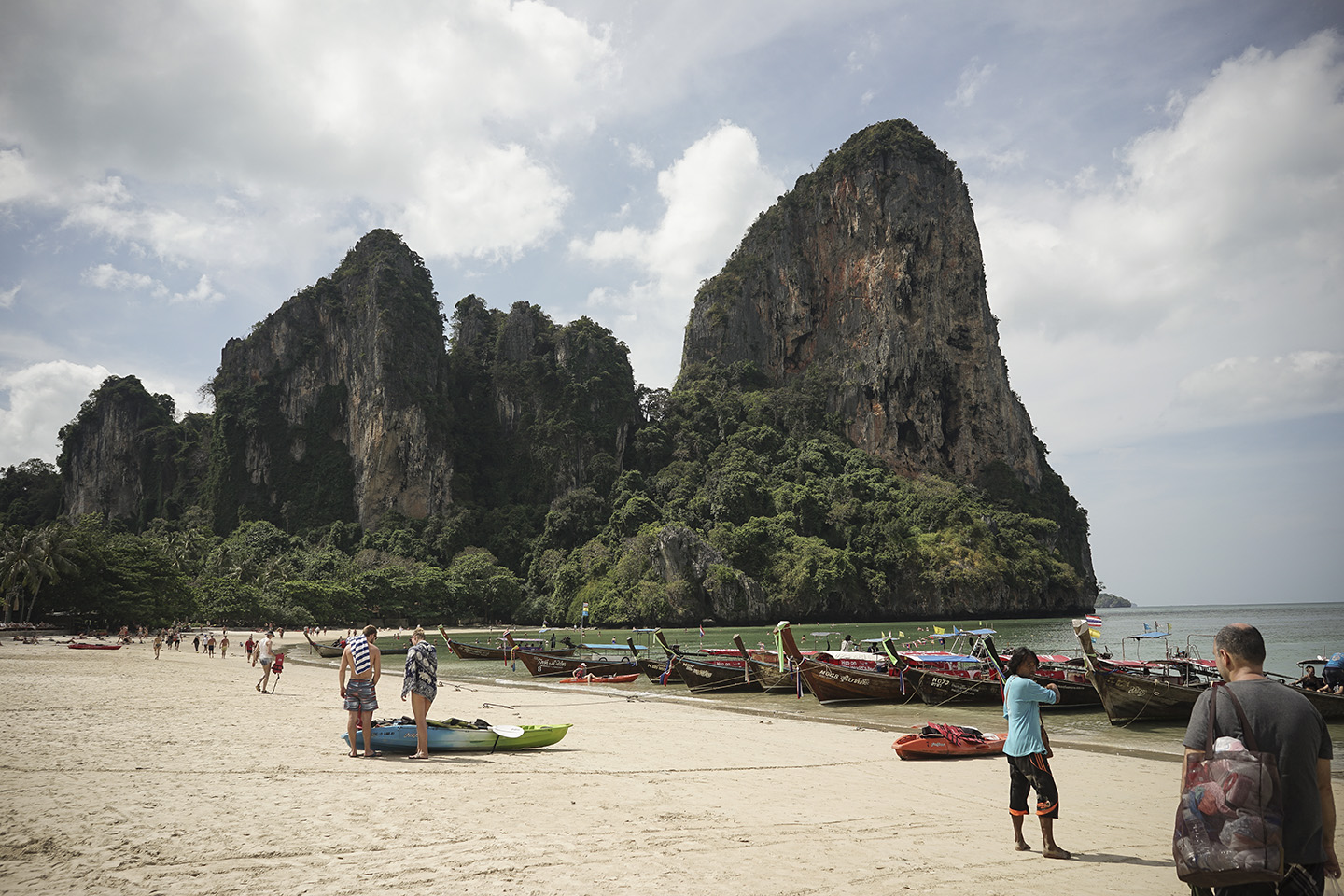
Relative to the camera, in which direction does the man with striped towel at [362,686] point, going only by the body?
away from the camera

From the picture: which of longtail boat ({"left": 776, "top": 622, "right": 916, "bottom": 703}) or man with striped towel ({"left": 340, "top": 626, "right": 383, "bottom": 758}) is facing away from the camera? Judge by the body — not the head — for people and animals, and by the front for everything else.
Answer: the man with striped towel

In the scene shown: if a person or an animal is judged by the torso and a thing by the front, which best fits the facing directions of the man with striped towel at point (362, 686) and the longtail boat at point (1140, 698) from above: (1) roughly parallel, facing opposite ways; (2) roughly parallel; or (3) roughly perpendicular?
roughly perpendicular

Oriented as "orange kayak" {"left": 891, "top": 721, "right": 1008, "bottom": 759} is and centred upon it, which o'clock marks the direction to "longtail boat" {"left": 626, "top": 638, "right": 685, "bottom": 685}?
The longtail boat is roughly at 2 o'clock from the orange kayak.

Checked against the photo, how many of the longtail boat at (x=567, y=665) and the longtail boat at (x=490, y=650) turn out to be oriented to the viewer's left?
2

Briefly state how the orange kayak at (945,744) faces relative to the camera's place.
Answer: facing to the left of the viewer

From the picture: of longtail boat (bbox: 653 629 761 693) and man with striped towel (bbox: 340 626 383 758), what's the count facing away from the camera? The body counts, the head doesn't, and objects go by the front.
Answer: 1

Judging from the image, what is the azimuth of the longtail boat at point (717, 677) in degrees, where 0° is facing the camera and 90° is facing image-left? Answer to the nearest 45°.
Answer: approximately 45°

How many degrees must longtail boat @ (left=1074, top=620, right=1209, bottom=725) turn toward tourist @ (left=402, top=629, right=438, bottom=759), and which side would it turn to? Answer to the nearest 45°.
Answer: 0° — it already faces them

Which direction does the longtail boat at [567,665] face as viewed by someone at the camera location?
facing to the left of the viewer
